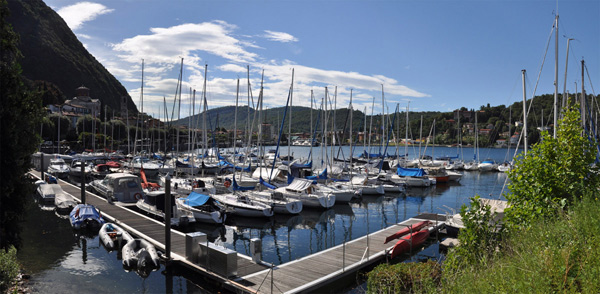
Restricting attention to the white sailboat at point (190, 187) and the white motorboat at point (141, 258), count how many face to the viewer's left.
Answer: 1

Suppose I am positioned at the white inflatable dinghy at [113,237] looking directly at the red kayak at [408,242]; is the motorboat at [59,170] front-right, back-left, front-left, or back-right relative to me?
back-left

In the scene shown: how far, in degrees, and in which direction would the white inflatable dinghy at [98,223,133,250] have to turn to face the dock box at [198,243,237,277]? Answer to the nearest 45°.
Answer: approximately 180°

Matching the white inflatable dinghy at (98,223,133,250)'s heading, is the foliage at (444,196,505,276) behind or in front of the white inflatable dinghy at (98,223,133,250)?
behind

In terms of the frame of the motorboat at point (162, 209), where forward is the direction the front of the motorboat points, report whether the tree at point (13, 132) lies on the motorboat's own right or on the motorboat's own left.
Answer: on the motorboat's own left
